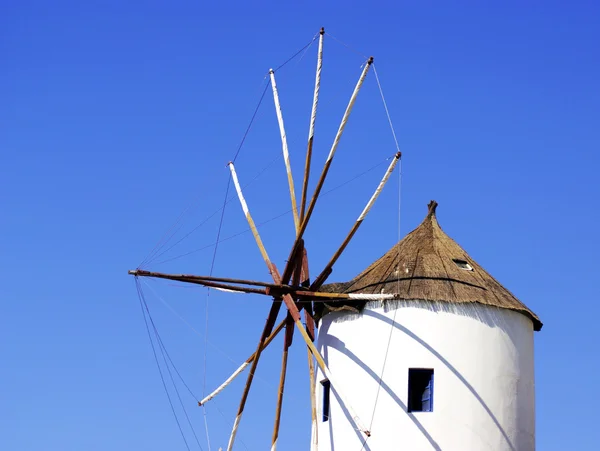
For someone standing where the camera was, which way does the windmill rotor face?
facing the viewer and to the left of the viewer
